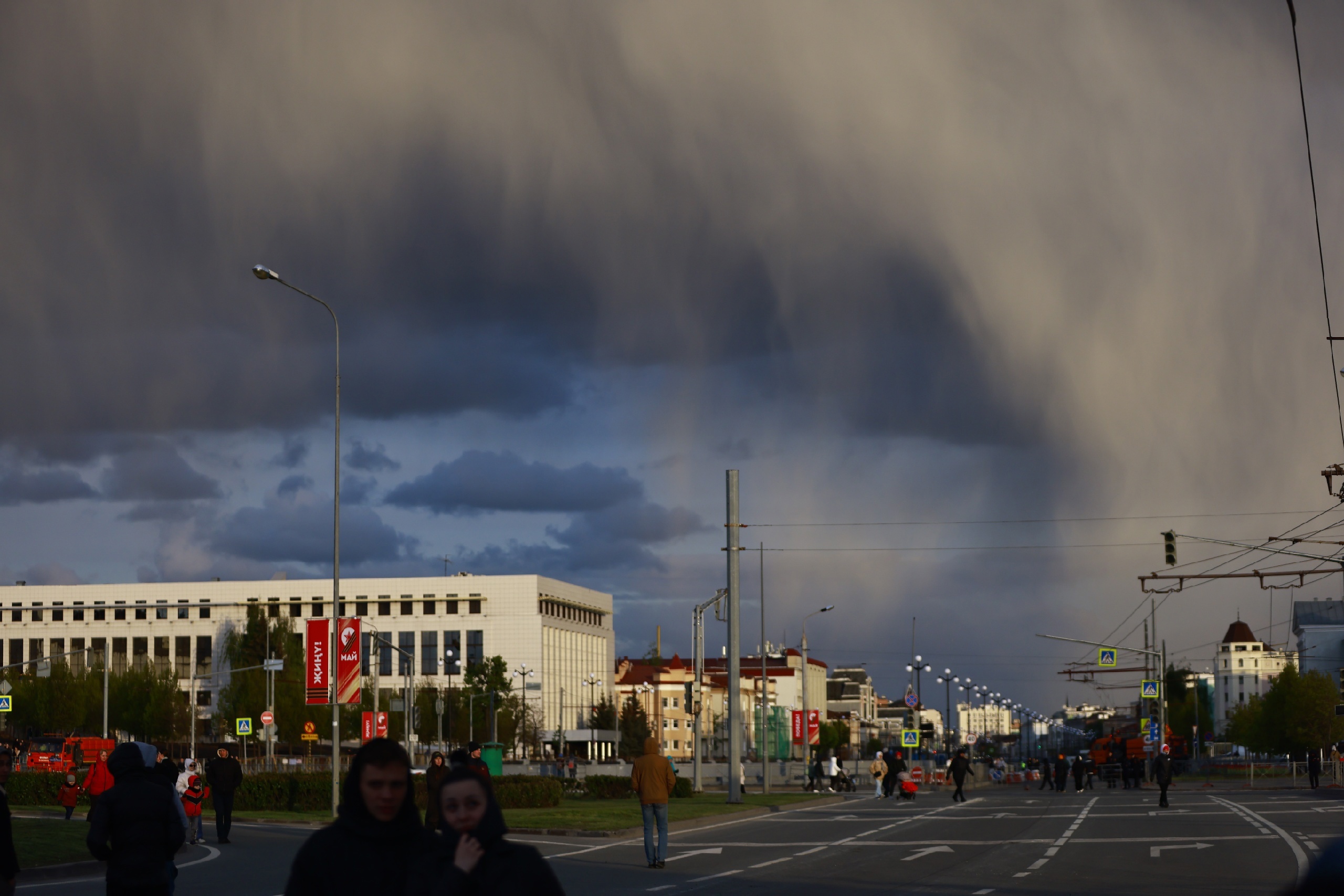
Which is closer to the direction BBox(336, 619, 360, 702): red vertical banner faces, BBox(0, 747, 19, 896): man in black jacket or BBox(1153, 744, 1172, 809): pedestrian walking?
the man in black jacket

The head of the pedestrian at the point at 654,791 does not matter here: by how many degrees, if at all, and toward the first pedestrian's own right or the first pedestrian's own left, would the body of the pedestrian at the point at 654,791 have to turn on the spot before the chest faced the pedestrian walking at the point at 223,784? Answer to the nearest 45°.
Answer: approximately 45° to the first pedestrian's own left

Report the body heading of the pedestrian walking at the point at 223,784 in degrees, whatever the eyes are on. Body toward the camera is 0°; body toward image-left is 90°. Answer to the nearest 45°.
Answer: approximately 0°

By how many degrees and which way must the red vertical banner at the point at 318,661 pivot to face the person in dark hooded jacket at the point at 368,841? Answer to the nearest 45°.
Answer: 0° — it already faces them

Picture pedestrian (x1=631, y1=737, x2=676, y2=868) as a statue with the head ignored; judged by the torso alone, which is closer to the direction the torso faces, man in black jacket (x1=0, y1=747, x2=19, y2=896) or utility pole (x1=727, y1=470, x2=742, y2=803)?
the utility pole

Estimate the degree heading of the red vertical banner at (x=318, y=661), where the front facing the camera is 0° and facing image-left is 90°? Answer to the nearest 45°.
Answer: approximately 0°

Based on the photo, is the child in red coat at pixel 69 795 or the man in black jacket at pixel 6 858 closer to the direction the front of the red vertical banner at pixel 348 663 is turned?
the man in black jacket

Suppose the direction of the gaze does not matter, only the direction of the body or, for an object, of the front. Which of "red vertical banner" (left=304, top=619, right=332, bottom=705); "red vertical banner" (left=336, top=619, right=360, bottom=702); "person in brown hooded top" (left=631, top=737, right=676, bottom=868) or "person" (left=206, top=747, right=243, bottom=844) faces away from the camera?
"person in brown hooded top" (left=631, top=737, right=676, bottom=868)

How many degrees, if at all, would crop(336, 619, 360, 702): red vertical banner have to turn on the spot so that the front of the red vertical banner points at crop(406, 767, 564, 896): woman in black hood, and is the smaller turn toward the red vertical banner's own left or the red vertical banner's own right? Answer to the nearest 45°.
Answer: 0° — it already faces them

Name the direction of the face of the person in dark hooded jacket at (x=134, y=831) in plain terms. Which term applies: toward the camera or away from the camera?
away from the camera

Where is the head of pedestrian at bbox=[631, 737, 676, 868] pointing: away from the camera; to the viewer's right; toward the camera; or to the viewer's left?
away from the camera

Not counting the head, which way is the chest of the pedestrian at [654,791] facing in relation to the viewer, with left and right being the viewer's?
facing away from the viewer
